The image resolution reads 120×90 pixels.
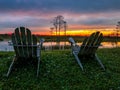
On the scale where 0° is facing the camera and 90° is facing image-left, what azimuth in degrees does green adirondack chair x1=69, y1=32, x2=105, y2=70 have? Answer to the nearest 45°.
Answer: approximately 135°

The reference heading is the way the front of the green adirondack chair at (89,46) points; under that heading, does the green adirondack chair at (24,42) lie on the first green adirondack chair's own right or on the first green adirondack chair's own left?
on the first green adirondack chair's own left
